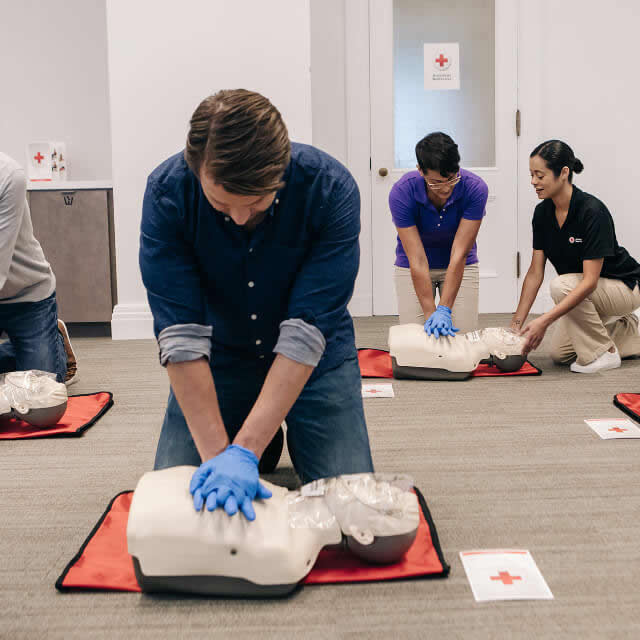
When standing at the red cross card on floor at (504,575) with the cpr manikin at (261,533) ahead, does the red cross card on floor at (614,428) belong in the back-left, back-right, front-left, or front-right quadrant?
back-right

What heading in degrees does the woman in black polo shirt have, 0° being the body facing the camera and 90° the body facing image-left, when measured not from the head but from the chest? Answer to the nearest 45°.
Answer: approximately 45°

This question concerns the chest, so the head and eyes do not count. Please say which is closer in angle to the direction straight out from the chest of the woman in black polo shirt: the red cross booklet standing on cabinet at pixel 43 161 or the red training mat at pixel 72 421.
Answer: the red training mat

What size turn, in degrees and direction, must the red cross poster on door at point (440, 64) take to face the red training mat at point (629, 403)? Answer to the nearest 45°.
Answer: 0° — it already faces it
